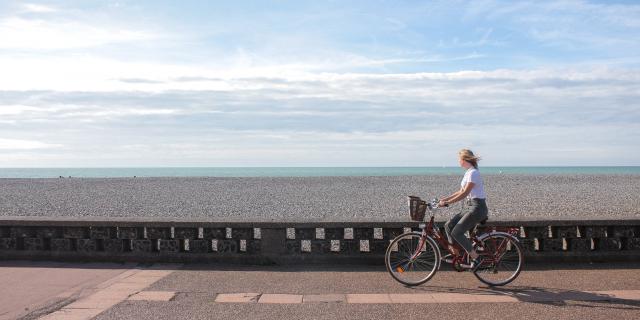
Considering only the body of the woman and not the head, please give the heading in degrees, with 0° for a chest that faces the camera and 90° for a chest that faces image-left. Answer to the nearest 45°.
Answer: approximately 90°

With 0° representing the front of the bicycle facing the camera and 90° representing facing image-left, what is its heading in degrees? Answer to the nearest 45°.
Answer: approximately 90°

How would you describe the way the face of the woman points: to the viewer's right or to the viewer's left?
to the viewer's left
